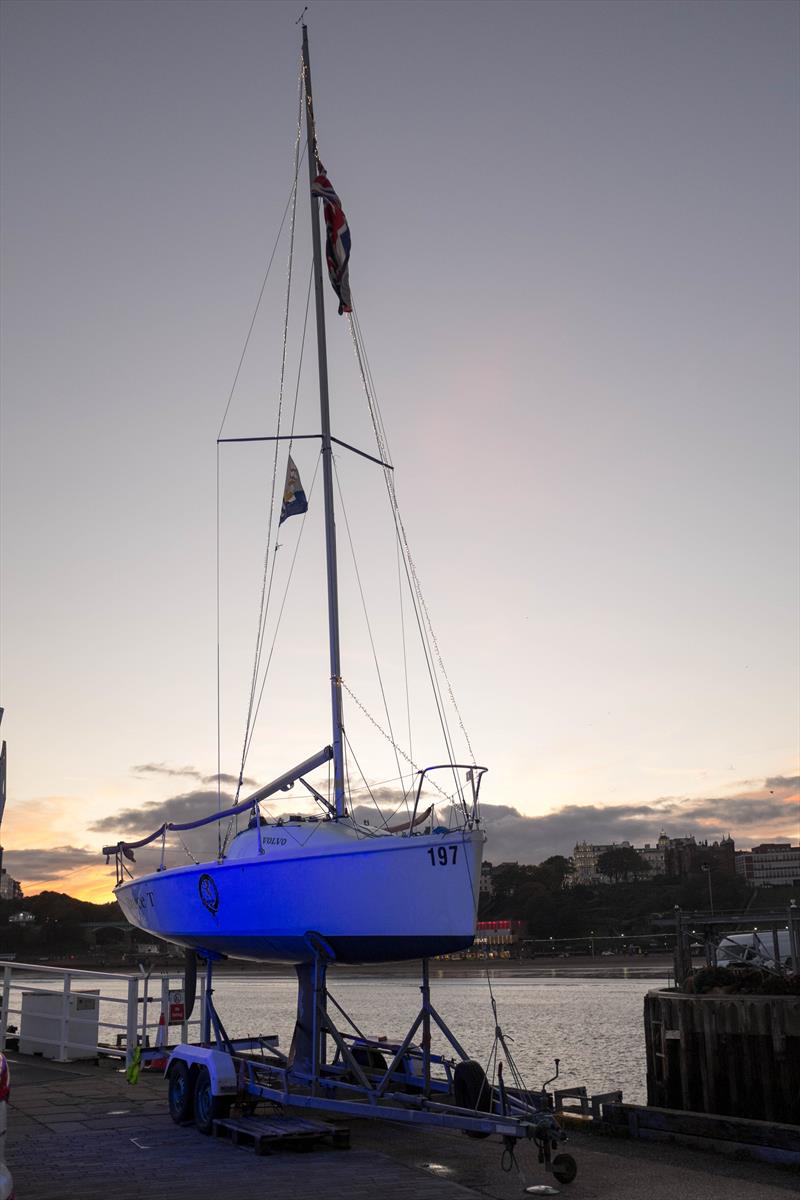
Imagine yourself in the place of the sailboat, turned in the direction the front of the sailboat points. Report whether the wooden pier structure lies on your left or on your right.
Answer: on your left

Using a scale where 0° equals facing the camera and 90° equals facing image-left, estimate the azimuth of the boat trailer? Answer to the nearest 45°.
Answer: approximately 315°

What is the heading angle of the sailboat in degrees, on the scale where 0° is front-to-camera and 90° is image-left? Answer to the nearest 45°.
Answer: approximately 315°

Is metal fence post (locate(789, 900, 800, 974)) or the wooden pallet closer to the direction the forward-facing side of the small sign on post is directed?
the wooden pallet

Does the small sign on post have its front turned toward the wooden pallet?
yes

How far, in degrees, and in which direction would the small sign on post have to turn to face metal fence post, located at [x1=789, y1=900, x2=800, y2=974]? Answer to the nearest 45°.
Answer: approximately 90° to its left

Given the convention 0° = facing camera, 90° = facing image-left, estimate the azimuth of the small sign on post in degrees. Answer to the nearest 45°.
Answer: approximately 0°
